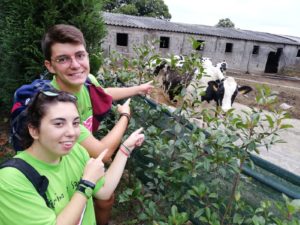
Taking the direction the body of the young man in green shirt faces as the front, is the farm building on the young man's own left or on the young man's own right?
on the young man's own left

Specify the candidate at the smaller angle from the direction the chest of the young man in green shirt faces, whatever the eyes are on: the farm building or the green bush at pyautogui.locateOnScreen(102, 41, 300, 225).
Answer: the green bush
